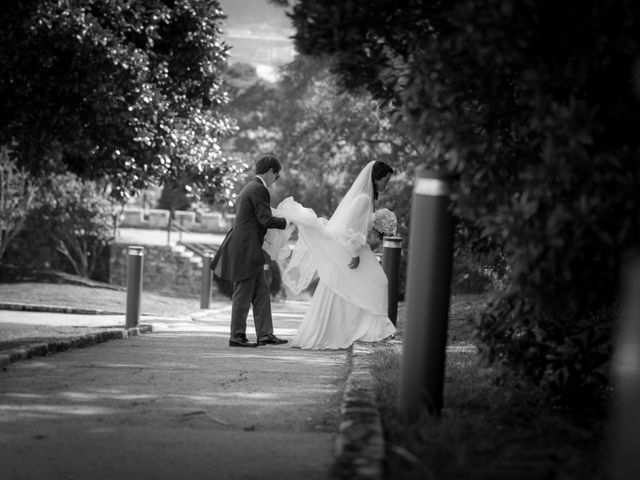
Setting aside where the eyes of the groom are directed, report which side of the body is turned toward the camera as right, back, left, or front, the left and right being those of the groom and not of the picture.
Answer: right

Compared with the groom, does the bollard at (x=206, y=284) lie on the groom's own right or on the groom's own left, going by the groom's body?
on the groom's own left

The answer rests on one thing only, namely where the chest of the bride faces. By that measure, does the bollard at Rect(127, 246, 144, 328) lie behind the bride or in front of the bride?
behind

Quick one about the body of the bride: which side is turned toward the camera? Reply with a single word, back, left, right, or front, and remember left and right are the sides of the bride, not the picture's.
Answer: right

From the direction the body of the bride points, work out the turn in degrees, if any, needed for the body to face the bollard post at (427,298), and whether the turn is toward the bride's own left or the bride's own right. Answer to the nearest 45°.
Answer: approximately 90° to the bride's own right

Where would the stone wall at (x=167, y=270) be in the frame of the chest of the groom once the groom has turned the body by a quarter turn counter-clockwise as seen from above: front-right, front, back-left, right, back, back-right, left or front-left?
front

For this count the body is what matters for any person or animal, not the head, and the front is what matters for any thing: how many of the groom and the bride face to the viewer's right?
2

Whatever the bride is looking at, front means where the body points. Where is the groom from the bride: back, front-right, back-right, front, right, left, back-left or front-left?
back
